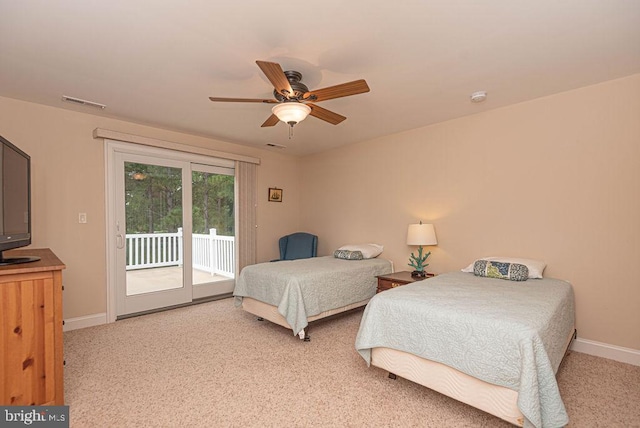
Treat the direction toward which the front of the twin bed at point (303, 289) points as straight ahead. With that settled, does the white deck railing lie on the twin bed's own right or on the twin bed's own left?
on the twin bed's own right

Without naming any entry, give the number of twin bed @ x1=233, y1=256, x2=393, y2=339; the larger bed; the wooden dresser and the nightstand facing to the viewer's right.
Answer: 1

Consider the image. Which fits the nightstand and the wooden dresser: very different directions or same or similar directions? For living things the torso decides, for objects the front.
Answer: very different directions

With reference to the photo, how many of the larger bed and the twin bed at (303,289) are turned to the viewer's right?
0

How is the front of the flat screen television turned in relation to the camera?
facing the viewer and to the right of the viewer

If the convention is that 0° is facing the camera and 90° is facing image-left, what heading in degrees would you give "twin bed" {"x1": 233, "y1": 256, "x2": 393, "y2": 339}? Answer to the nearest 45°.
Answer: approximately 45°

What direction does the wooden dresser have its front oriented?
to the viewer's right

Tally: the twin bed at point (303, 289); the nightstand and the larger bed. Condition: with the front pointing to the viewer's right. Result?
0

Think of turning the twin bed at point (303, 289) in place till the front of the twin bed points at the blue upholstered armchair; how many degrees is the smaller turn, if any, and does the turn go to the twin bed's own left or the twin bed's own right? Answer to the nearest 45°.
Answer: approximately 135° to the twin bed's own right

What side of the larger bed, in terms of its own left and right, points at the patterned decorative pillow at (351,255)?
right

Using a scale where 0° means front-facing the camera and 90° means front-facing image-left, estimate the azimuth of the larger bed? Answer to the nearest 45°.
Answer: approximately 45°

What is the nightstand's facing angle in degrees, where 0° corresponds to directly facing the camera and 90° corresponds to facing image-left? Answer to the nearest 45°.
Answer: approximately 45°

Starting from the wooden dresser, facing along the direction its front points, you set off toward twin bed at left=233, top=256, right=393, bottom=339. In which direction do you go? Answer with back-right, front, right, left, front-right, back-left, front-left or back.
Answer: front

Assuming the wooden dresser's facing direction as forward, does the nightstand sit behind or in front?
in front
